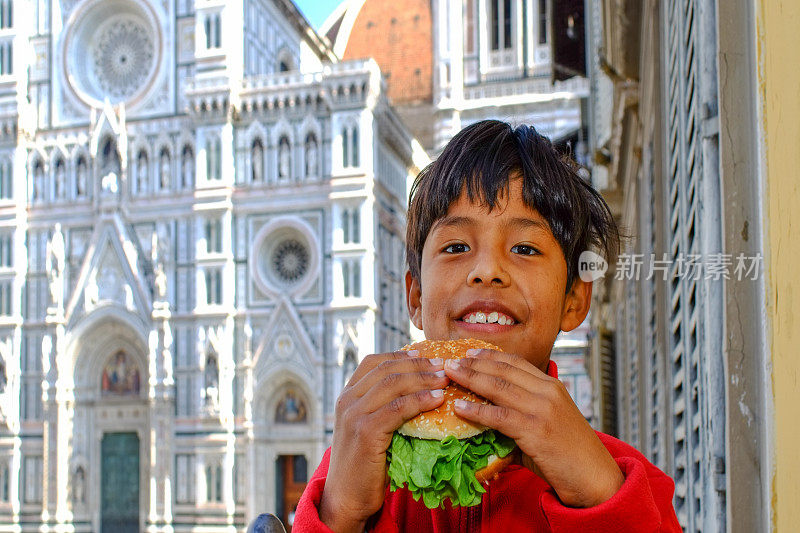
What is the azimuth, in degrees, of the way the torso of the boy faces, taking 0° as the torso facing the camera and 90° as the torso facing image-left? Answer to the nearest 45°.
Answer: approximately 0°

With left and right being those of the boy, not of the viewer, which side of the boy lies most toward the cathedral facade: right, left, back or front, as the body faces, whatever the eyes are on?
back
